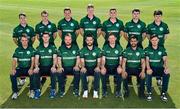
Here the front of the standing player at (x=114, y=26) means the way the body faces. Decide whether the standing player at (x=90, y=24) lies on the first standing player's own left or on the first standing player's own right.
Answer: on the first standing player's own right

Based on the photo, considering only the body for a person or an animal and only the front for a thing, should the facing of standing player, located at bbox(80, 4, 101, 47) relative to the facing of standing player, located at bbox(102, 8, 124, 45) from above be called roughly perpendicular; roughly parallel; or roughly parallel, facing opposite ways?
roughly parallel

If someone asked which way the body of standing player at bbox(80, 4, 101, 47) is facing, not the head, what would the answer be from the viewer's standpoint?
toward the camera

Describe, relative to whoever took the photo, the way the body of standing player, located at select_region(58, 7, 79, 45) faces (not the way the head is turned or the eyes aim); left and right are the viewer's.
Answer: facing the viewer

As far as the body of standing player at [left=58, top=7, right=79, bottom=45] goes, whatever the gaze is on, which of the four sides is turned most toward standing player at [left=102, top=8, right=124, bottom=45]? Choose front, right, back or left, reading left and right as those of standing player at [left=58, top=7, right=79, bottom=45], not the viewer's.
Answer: left

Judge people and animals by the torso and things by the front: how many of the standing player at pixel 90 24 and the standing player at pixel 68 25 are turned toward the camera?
2

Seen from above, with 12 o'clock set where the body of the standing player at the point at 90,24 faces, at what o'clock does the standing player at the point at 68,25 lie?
the standing player at the point at 68,25 is roughly at 3 o'clock from the standing player at the point at 90,24.

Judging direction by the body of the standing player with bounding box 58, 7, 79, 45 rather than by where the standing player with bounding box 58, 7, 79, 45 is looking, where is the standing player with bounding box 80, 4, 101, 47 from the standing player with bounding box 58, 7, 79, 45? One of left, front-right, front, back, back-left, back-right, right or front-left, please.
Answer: left

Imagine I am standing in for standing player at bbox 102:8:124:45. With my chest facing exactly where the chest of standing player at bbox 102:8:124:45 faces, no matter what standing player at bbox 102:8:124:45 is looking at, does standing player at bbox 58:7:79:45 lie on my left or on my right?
on my right

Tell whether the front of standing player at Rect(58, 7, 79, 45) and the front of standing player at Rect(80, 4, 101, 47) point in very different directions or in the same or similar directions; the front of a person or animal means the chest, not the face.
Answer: same or similar directions

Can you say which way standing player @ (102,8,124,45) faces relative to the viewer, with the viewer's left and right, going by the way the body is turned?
facing the viewer
